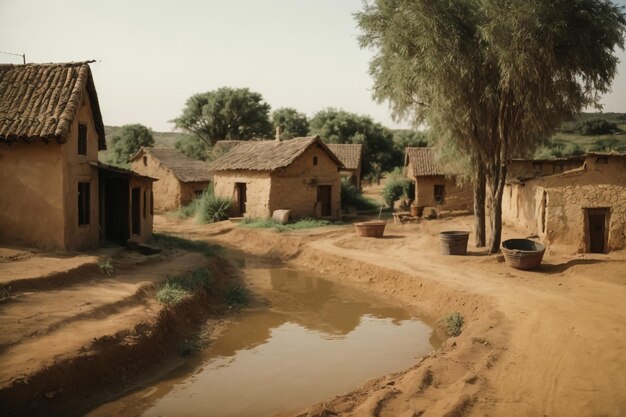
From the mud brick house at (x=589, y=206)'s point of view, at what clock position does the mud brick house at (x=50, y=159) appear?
the mud brick house at (x=50, y=159) is roughly at 2 o'clock from the mud brick house at (x=589, y=206).

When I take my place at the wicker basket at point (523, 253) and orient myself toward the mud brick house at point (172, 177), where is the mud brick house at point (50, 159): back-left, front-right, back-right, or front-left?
front-left

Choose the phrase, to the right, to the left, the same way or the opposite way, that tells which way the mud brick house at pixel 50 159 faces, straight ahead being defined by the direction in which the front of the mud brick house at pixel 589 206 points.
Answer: to the left

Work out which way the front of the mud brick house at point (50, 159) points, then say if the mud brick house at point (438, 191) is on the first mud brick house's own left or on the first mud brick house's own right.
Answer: on the first mud brick house's own left

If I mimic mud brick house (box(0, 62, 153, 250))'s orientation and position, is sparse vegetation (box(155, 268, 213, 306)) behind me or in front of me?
in front

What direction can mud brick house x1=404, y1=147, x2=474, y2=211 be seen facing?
toward the camera

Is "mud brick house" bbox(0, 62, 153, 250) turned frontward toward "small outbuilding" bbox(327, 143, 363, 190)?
no

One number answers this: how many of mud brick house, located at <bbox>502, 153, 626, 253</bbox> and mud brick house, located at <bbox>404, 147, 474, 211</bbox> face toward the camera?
2

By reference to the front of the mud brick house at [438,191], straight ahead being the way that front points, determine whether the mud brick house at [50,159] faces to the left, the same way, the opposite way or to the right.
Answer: to the left

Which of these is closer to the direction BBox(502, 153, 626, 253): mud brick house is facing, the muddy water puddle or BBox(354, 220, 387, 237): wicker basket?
the muddy water puddle

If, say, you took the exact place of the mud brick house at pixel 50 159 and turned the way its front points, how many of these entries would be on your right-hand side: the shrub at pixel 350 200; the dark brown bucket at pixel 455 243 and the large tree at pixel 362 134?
0

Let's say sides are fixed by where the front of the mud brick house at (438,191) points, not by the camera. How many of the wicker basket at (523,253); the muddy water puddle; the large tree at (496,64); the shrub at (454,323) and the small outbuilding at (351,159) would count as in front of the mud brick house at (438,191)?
4

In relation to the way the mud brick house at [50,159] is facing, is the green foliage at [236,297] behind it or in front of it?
in front

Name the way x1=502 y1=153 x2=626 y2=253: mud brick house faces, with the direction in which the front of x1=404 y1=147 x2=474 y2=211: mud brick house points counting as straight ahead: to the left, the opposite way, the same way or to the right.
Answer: the same way

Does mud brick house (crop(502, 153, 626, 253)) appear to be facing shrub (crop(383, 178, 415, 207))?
no

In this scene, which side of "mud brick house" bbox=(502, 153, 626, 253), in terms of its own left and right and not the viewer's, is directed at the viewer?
front
